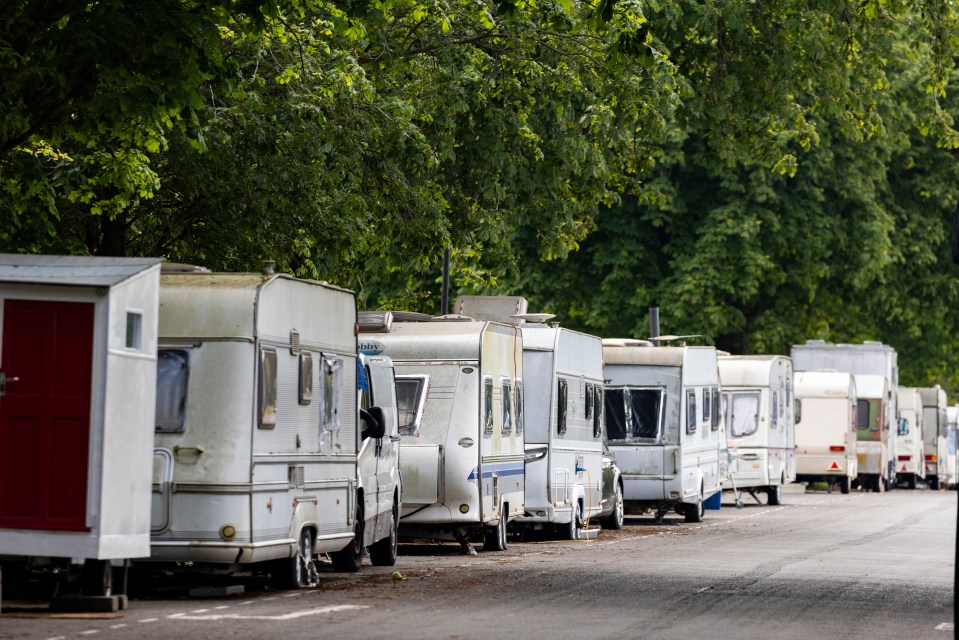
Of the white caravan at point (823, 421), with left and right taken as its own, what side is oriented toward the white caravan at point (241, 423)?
back

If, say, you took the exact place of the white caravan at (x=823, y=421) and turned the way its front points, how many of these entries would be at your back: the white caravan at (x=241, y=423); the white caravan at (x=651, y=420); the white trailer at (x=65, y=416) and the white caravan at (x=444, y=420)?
4

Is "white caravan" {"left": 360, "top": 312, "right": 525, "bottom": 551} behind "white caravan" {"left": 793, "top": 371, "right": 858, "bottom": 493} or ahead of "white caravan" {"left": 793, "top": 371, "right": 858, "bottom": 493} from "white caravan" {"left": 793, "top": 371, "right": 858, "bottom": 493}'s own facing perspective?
behind

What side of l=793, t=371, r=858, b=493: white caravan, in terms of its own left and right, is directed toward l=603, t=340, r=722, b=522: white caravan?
back

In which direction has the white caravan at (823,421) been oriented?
away from the camera

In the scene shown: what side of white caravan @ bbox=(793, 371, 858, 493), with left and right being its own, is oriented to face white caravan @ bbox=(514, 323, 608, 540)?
back

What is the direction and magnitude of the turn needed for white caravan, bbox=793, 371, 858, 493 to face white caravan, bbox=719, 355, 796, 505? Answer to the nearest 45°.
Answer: approximately 180°
